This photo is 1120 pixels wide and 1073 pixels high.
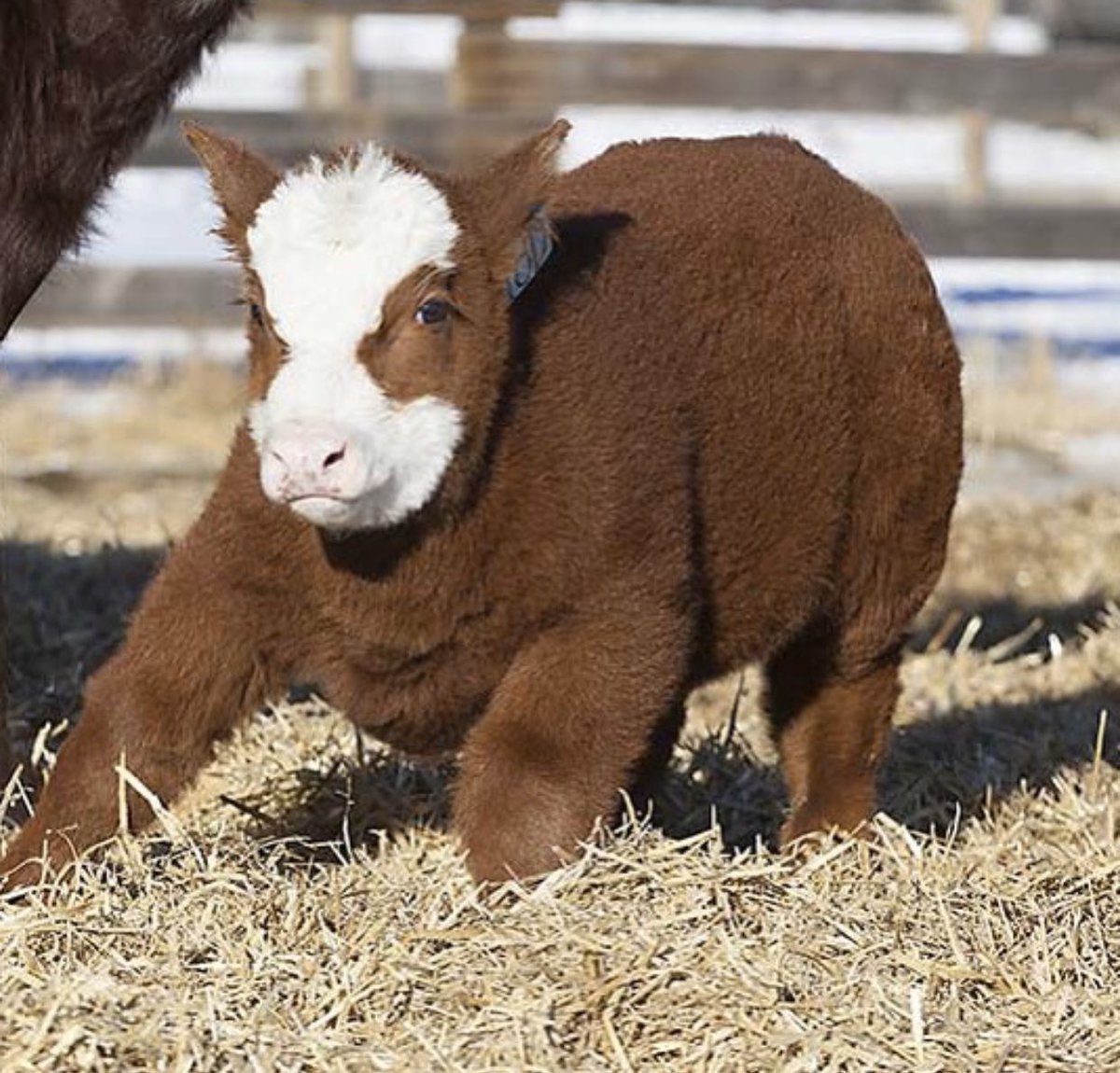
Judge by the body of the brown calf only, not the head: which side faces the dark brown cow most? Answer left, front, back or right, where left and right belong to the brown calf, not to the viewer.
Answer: right

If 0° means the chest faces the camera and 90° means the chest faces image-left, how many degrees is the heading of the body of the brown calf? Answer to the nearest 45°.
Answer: approximately 45°

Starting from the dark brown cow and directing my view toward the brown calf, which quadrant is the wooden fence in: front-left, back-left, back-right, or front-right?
back-left

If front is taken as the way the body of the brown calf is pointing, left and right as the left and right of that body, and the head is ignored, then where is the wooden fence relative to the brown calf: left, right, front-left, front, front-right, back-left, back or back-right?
back-right

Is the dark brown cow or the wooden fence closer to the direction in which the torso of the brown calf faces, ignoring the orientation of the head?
the dark brown cow

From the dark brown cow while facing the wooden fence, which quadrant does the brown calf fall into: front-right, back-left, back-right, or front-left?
back-right
